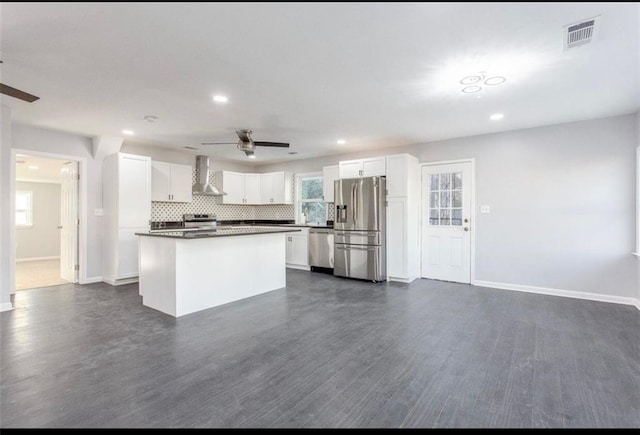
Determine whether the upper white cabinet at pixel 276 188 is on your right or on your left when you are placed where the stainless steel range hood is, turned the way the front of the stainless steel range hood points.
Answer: on your left

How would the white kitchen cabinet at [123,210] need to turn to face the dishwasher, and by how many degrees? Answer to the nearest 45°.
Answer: approximately 45° to its left

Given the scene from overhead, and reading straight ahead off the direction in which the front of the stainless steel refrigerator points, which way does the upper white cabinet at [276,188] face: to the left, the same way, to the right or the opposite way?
the same way

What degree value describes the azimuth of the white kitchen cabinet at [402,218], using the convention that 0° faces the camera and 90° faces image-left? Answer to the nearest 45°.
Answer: approximately 45°

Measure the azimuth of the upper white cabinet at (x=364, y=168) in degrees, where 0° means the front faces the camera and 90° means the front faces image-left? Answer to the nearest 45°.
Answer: approximately 45°

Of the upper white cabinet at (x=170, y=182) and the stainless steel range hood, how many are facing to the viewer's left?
0

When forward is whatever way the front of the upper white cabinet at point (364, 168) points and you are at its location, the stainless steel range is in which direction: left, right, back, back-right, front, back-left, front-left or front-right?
front-right

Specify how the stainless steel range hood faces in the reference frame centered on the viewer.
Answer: facing the viewer and to the right of the viewer

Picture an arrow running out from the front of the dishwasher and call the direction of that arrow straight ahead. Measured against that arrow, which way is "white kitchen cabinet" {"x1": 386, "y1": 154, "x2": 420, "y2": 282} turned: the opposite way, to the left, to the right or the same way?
the same way

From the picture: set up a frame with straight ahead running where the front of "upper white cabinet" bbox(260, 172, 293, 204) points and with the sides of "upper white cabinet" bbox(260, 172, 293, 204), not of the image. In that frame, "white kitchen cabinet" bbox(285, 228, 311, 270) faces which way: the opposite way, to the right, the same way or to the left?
the same way

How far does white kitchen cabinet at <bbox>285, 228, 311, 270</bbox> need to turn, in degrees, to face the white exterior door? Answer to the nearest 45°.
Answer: approximately 90° to its left

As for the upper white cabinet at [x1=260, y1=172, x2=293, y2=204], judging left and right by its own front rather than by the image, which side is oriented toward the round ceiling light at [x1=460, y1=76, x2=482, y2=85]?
left

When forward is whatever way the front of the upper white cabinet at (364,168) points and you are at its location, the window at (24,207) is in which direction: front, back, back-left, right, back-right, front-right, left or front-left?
front-right

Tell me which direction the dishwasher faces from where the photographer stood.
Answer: facing the viewer and to the left of the viewer

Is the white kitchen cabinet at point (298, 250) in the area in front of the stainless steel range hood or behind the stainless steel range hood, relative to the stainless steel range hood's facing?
in front

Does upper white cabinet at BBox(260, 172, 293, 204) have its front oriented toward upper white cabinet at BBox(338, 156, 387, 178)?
no
